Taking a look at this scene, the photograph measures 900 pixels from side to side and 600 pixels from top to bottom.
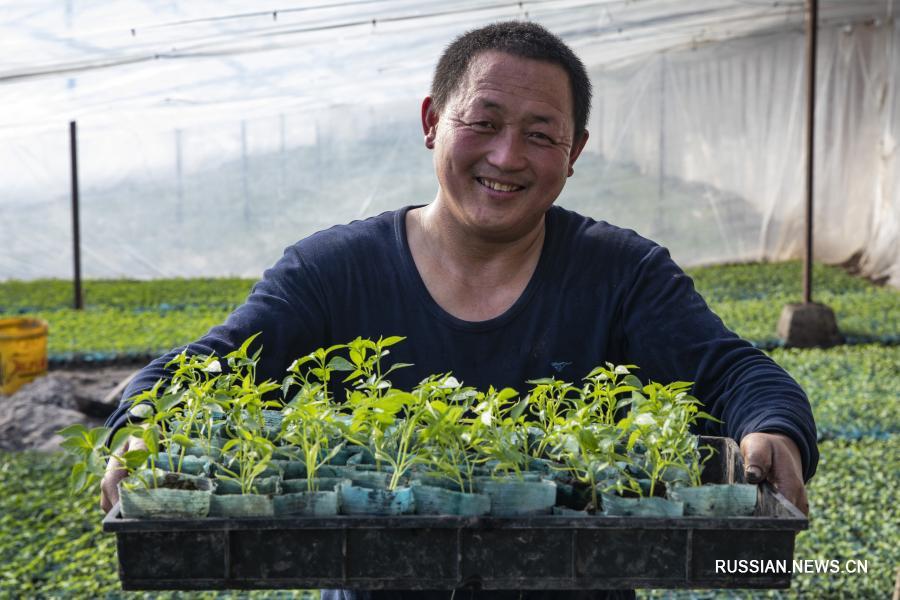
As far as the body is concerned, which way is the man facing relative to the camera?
toward the camera
